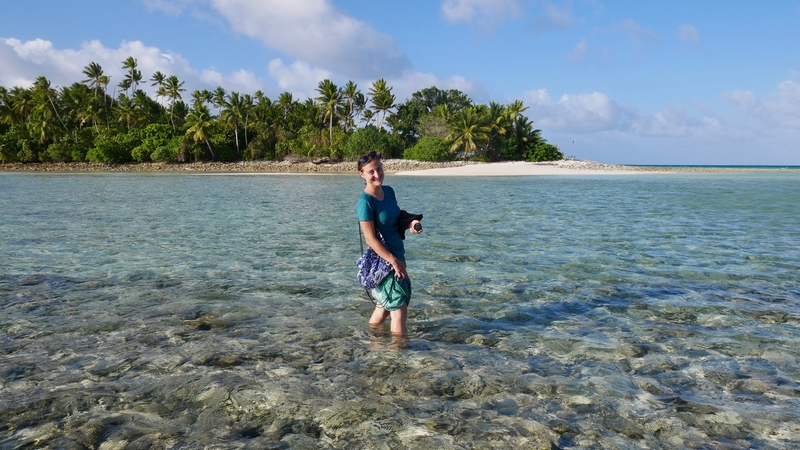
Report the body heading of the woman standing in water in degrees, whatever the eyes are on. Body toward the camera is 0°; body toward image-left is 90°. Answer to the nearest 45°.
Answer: approximately 315°
